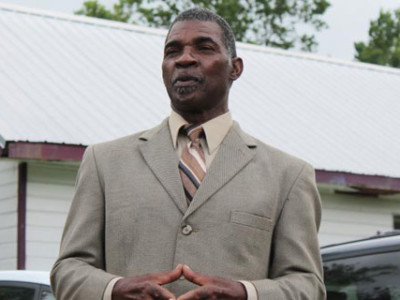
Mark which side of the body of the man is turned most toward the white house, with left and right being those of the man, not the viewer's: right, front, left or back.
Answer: back

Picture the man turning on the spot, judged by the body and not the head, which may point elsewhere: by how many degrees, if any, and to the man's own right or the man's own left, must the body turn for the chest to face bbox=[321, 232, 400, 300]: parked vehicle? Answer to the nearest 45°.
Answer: approximately 135° to the man's own left

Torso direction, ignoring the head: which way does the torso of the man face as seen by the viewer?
toward the camera
